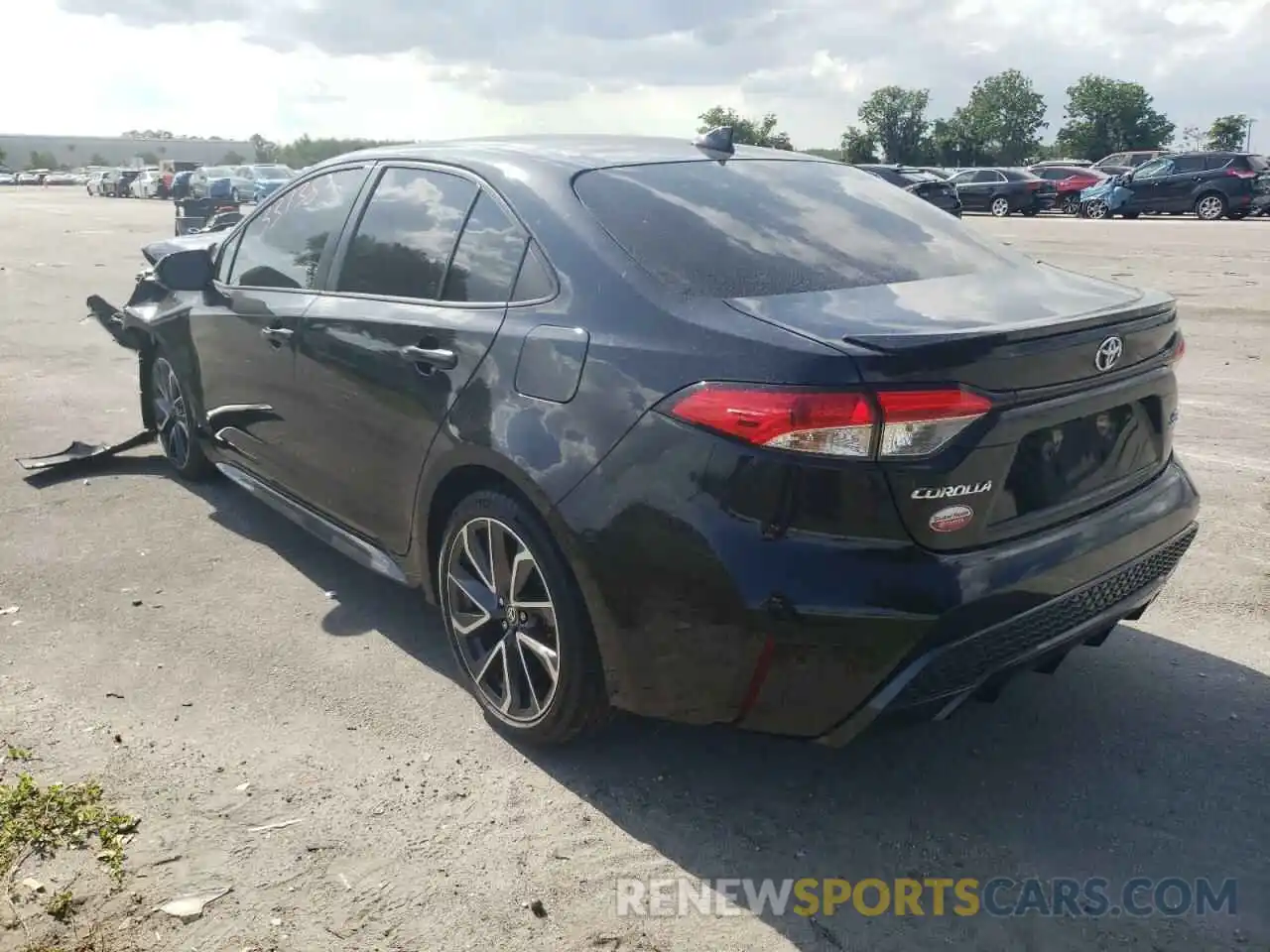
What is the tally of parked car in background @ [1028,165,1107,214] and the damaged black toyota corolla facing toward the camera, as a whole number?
0

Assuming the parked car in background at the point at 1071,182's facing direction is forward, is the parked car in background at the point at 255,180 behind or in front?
in front

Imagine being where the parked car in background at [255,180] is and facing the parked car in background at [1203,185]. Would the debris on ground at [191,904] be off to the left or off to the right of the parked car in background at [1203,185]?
right

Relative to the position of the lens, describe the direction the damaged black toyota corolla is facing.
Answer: facing away from the viewer and to the left of the viewer

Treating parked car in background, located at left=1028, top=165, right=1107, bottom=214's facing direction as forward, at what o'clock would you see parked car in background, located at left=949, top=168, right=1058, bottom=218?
parked car in background, located at left=949, top=168, right=1058, bottom=218 is roughly at 11 o'clock from parked car in background, located at left=1028, top=165, right=1107, bottom=214.

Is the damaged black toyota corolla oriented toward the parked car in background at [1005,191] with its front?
no

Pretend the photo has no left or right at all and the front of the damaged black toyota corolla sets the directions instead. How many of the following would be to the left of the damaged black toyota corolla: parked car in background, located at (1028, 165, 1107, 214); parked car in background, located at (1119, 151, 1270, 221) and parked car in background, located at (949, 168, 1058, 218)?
0

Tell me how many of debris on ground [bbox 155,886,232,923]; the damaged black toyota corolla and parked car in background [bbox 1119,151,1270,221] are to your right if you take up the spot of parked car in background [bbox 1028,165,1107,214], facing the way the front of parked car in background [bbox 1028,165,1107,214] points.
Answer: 0

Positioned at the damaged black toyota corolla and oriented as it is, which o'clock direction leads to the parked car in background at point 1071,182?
The parked car in background is roughly at 2 o'clock from the damaged black toyota corolla.

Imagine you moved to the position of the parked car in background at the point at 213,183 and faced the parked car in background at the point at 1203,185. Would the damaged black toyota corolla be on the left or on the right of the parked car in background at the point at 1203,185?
right

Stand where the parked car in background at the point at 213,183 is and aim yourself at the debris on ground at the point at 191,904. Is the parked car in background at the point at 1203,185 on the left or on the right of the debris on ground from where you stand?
left

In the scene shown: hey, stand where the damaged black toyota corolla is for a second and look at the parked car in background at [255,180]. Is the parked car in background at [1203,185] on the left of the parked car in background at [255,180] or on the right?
right

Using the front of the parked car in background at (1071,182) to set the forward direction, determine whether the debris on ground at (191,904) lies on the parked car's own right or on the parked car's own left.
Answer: on the parked car's own left

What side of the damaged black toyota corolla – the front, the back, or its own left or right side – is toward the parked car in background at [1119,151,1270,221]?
right

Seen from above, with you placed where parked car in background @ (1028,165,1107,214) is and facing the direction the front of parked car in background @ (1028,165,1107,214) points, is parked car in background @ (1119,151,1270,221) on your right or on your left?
on your left

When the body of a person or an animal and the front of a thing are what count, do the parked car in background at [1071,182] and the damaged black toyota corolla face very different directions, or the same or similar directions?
same or similar directions

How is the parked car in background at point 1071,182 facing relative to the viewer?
to the viewer's left

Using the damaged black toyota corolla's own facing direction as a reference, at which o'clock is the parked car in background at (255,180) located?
The parked car in background is roughly at 1 o'clock from the damaged black toyota corolla.
